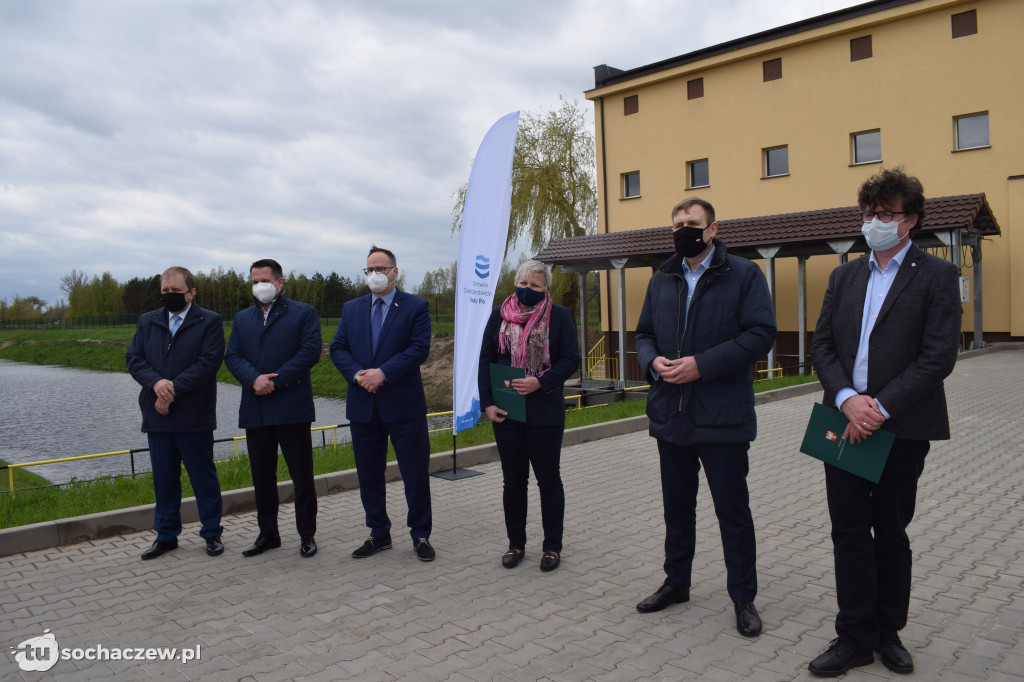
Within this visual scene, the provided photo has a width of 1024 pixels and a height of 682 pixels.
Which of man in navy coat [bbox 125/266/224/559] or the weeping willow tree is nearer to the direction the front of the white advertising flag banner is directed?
the man in navy coat

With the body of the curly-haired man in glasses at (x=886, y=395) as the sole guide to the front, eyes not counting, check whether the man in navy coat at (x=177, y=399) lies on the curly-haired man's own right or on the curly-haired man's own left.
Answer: on the curly-haired man's own right

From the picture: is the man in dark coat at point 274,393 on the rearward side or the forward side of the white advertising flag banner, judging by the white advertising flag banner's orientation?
on the forward side

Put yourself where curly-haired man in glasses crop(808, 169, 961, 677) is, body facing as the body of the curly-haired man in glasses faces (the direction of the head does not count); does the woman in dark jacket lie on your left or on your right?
on your right

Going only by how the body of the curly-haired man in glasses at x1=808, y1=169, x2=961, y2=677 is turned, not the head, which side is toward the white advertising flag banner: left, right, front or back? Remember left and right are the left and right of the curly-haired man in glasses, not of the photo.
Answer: right

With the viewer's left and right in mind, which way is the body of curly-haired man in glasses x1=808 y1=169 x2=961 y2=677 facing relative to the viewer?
facing the viewer and to the left of the viewer

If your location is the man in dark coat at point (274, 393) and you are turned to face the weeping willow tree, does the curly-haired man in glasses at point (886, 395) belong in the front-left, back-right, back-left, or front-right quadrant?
back-right

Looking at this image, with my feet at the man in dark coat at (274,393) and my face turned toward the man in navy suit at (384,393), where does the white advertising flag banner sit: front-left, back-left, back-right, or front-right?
front-left

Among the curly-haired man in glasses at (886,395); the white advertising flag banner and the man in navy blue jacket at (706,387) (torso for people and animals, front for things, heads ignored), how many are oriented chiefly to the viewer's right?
0

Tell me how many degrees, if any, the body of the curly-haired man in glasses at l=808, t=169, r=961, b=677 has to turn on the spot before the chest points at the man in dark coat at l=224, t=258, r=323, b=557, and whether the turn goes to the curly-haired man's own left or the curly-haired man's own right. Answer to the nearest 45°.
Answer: approximately 45° to the curly-haired man's own right

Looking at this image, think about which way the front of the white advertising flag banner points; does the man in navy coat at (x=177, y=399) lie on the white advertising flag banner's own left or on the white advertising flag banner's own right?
on the white advertising flag banner's own right

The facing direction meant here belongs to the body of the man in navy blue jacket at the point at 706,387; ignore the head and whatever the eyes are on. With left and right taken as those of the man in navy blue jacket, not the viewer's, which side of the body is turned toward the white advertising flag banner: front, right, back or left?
right

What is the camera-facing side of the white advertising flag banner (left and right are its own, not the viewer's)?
front
